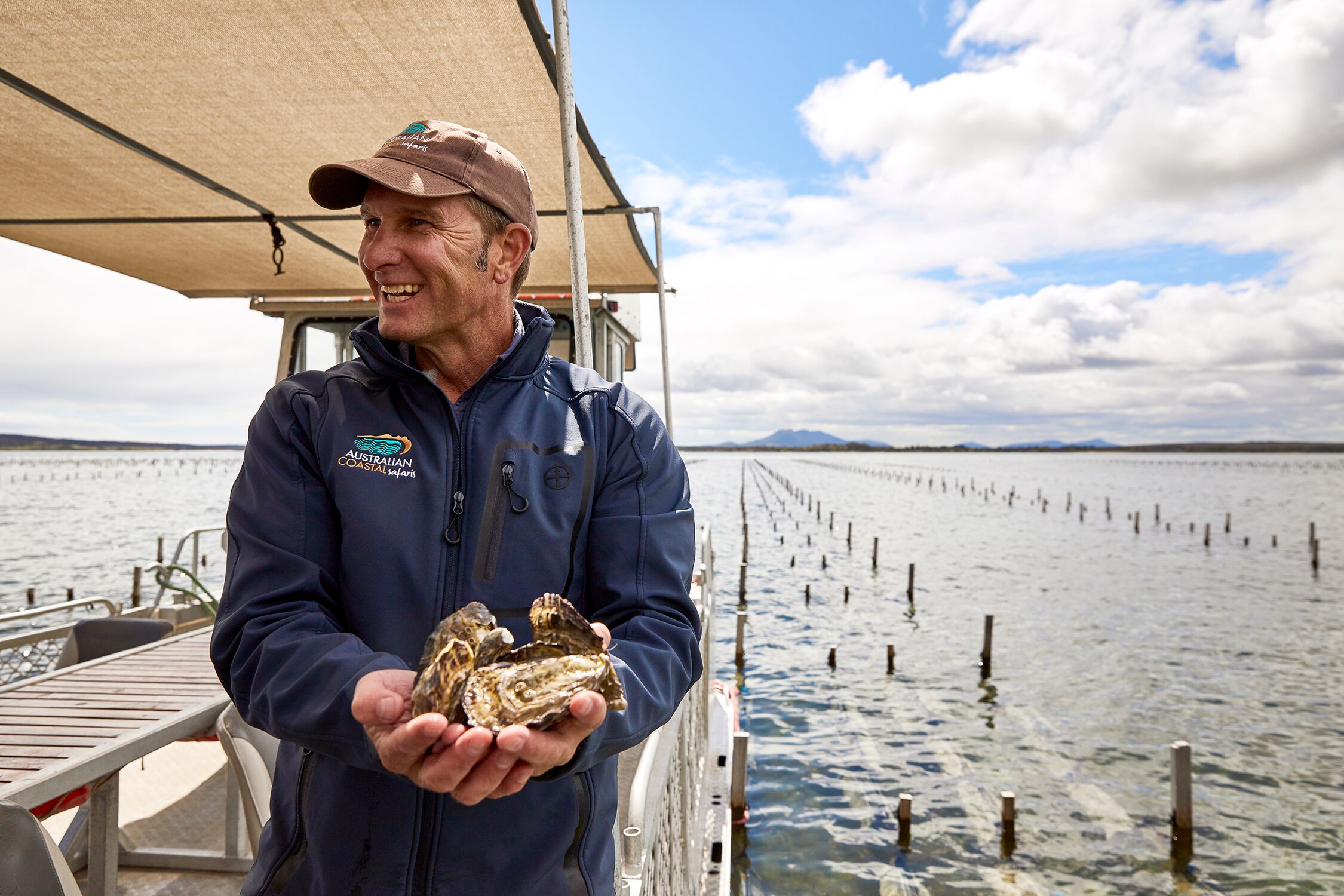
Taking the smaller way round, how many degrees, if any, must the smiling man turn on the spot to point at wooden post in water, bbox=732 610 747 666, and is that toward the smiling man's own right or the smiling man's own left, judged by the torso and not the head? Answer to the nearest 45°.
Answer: approximately 180°

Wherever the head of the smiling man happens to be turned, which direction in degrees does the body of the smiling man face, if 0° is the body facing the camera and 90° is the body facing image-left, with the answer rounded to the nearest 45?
approximately 0°

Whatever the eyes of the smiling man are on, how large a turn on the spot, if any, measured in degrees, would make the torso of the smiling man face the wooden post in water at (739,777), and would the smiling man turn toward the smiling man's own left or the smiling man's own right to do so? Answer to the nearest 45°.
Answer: approximately 135° to the smiling man's own left

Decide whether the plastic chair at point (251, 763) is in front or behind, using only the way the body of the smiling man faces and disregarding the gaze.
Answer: behind

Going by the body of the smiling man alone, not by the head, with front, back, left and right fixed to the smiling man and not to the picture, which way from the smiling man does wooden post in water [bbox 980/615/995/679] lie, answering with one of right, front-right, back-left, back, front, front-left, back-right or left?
back-left

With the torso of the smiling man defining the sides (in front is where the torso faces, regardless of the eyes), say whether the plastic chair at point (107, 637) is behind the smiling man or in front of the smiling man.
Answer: behind

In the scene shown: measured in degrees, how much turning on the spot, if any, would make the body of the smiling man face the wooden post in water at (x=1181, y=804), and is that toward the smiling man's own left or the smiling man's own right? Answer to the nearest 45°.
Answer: approximately 135° to the smiling man's own left
